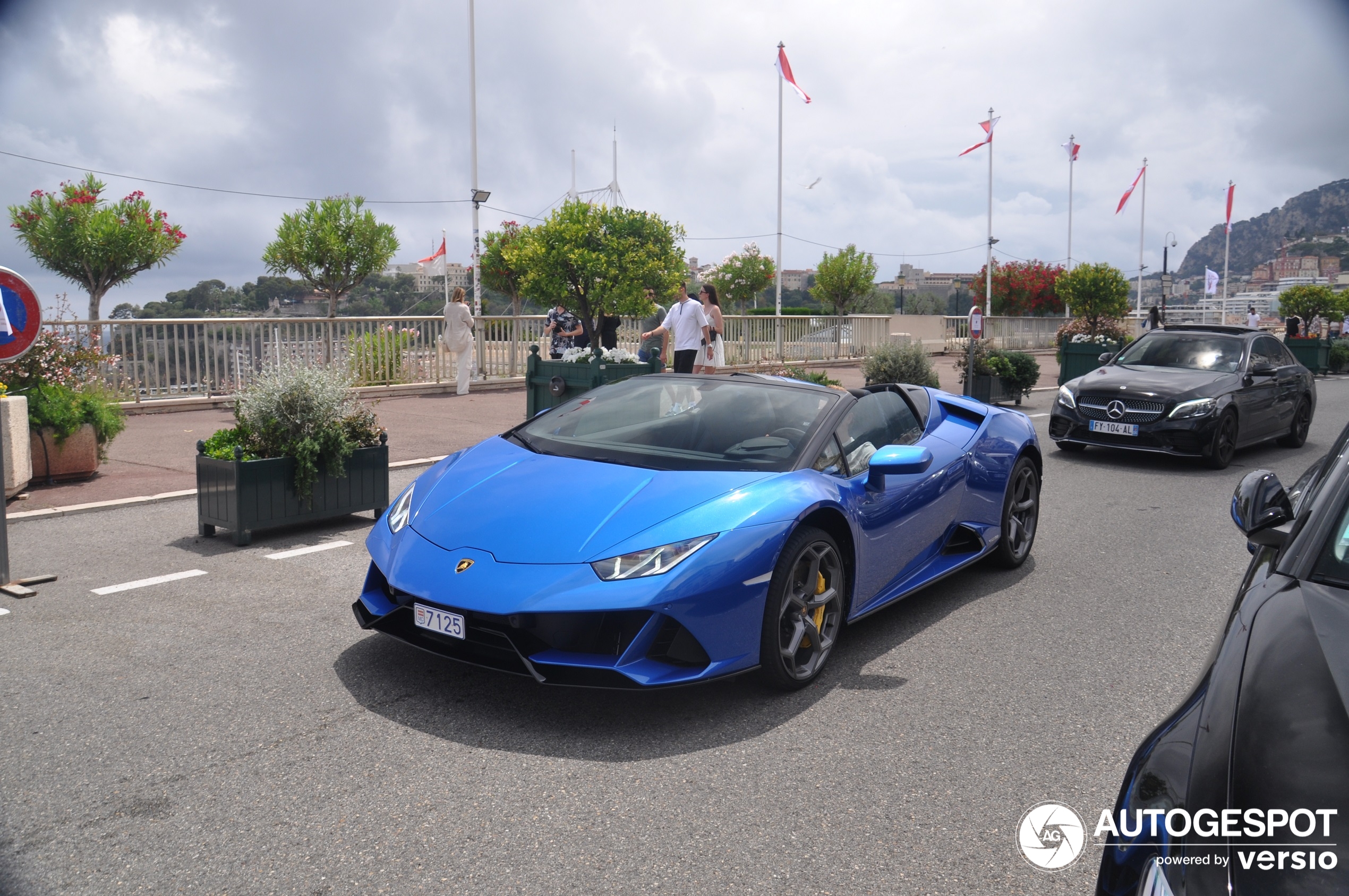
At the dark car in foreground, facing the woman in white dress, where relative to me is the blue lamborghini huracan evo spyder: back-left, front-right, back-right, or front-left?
front-left

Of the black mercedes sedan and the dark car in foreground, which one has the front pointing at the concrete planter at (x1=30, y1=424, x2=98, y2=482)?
the black mercedes sedan

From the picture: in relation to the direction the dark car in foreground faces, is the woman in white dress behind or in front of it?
behind

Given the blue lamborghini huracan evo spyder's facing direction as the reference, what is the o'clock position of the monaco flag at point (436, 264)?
The monaco flag is roughly at 4 o'clock from the blue lamborghini huracan evo spyder.

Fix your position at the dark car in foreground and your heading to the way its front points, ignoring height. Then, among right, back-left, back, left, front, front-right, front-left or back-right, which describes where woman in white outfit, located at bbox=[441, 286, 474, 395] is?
back-right

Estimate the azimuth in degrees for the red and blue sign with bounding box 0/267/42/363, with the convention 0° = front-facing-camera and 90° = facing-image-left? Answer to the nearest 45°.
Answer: approximately 0°

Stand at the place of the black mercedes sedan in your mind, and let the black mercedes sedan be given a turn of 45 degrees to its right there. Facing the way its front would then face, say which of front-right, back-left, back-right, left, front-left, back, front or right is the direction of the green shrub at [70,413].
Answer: front-left

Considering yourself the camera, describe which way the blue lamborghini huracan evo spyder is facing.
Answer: facing the viewer and to the left of the viewer

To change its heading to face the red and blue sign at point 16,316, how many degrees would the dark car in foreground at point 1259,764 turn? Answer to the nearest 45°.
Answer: approximately 90° to its right

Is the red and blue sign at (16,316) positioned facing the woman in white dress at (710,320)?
no

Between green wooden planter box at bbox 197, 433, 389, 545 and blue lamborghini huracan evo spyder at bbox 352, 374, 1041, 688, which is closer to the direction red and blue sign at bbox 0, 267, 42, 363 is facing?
the blue lamborghini huracan evo spyder

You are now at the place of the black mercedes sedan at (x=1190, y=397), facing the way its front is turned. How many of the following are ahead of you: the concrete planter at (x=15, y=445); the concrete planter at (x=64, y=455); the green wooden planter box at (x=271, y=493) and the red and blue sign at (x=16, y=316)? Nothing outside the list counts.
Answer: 4

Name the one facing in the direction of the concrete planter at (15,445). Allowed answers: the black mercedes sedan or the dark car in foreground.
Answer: the black mercedes sedan

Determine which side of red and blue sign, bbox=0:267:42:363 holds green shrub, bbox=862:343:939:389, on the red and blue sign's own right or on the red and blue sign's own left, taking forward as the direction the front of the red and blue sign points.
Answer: on the red and blue sign's own left
